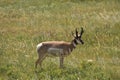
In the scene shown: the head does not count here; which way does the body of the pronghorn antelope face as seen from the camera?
to the viewer's right
